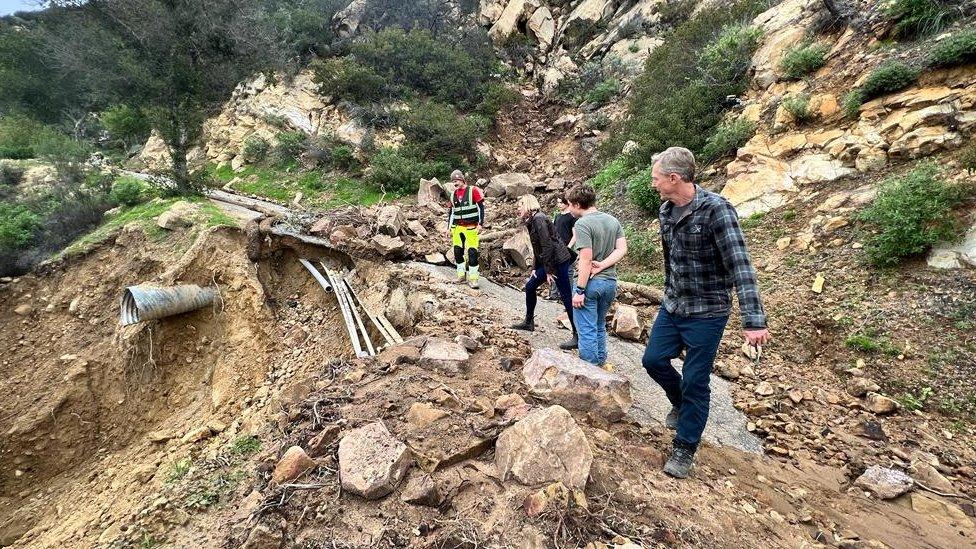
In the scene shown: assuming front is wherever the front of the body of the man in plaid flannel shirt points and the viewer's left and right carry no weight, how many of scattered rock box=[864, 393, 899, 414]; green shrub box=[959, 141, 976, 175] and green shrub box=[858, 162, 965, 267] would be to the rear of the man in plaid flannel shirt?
3

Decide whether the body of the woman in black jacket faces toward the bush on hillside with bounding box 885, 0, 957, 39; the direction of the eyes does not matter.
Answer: no

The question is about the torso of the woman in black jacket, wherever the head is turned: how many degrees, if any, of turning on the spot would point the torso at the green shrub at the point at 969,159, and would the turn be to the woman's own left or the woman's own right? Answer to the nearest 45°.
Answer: approximately 180°

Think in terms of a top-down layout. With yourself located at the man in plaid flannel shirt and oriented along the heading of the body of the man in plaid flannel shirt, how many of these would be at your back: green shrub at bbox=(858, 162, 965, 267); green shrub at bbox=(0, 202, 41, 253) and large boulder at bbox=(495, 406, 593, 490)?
1

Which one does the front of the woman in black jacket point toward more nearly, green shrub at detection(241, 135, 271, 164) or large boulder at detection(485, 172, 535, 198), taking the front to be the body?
the green shrub

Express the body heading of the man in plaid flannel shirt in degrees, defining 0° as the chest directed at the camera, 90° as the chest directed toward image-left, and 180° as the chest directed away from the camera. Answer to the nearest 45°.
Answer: approximately 45°

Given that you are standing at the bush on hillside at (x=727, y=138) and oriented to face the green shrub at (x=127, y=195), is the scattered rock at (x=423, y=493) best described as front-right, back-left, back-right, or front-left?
front-left

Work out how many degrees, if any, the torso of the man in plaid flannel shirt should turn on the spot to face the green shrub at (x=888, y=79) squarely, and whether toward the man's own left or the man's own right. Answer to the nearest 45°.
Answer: approximately 135° to the man's own right

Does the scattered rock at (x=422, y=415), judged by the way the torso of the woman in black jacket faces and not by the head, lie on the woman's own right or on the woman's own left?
on the woman's own left

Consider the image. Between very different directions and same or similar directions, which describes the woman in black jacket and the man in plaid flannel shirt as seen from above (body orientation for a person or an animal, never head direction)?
same or similar directions

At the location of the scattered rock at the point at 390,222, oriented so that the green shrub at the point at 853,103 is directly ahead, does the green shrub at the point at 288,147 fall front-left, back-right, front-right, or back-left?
back-left

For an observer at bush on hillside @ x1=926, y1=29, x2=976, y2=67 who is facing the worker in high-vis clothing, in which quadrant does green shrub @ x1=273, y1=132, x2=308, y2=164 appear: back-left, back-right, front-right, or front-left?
front-right

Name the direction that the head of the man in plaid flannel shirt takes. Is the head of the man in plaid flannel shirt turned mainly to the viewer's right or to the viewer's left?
to the viewer's left

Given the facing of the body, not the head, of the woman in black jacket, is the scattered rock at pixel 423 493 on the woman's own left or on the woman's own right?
on the woman's own left

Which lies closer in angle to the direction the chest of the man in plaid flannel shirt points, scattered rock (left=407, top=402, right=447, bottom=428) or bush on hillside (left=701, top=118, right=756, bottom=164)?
the scattered rock

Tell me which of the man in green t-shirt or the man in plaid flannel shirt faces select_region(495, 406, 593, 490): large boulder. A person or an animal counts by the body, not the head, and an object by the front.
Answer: the man in plaid flannel shirt

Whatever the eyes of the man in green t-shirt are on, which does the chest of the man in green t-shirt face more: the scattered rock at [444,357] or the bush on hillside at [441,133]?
the bush on hillside

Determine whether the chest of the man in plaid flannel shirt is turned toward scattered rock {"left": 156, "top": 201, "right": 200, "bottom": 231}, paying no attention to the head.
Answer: no

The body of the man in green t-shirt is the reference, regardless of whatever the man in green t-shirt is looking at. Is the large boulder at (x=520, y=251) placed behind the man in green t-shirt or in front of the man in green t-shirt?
in front

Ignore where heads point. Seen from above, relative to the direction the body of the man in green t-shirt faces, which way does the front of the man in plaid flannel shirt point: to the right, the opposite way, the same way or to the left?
to the left

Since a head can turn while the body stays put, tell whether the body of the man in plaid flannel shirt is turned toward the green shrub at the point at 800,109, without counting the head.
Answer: no

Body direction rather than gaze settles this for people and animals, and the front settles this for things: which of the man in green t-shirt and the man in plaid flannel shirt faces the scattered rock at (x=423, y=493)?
the man in plaid flannel shirt
